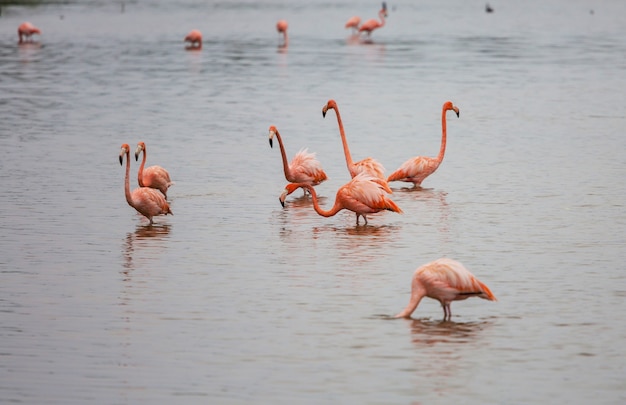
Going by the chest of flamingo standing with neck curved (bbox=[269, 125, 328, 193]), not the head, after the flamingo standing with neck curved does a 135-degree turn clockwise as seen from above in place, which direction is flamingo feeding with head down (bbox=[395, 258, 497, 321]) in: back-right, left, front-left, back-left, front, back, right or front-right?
back-right

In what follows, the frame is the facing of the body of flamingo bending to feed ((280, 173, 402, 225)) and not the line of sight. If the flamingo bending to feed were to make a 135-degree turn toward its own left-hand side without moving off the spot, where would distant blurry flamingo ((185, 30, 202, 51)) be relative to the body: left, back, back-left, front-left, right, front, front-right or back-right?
back-left

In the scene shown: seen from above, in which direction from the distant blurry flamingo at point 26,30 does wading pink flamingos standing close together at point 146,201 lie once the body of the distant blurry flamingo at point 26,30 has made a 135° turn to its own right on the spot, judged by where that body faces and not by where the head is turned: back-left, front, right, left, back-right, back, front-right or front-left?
back-right

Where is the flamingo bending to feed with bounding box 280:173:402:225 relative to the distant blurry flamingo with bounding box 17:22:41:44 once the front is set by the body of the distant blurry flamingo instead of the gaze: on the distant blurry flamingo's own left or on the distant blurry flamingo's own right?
on the distant blurry flamingo's own left

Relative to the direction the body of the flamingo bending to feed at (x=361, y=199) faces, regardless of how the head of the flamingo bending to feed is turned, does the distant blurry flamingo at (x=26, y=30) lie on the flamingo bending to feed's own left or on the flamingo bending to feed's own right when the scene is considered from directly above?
on the flamingo bending to feed's own right

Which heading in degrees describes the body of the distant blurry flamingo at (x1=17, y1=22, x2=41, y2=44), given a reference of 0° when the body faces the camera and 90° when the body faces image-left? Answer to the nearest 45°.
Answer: approximately 90°

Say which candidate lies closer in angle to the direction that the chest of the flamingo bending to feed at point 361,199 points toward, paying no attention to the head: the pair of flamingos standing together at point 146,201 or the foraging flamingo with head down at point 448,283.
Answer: the pair of flamingos standing together

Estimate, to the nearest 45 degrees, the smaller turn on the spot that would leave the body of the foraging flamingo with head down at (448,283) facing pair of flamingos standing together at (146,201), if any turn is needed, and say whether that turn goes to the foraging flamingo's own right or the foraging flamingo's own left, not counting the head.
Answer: approximately 45° to the foraging flamingo's own right

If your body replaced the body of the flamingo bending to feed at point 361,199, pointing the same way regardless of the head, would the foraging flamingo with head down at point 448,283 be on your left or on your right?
on your left

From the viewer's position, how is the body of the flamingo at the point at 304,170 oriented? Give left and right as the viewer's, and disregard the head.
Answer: facing to the left of the viewer

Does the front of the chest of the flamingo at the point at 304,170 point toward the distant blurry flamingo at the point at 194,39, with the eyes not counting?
no

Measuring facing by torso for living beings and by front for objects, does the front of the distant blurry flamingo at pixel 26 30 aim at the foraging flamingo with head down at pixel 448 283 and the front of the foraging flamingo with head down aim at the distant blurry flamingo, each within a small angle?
no

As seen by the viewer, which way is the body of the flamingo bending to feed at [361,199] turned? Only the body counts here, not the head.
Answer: to the viewer's left

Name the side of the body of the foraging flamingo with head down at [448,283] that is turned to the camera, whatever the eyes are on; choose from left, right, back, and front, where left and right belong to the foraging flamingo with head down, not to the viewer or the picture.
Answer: left

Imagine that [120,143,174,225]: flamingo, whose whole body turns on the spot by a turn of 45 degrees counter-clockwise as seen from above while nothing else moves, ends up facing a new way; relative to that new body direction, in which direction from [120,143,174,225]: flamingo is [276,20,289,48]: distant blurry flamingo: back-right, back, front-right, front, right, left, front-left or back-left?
back-right

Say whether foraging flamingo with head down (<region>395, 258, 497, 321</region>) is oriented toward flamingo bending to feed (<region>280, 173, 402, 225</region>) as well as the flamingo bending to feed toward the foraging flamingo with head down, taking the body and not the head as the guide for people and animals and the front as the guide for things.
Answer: no

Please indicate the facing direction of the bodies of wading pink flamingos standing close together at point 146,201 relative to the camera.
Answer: to the viewer's left

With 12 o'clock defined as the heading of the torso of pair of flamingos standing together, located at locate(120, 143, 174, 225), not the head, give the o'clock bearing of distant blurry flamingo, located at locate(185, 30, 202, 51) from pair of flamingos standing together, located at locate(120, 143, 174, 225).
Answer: distant blurry flamingo, located at locate(185, 30, 202, 51) is roughly at 3 o'clock from pair of flamingos standing together, located at locate(120, 143, 174, 225).

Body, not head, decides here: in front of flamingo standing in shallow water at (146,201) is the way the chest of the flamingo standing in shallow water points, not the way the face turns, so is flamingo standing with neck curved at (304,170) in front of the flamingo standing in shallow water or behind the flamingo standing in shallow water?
behind
